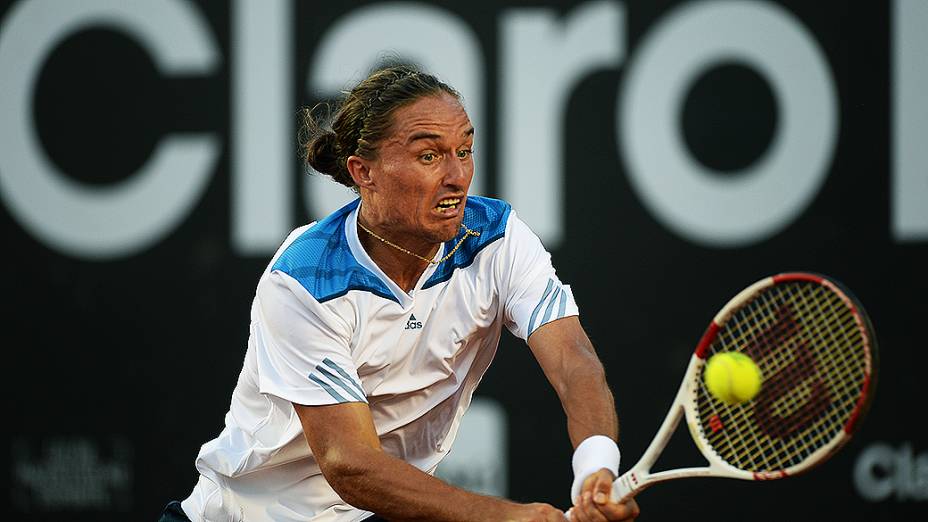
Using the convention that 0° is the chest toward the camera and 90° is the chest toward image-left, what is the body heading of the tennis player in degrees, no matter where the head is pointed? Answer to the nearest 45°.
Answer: approximately 315°
